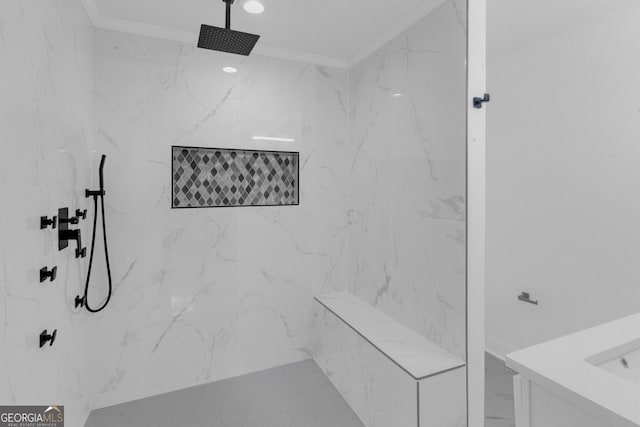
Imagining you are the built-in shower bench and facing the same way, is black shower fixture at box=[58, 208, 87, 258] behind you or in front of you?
in front

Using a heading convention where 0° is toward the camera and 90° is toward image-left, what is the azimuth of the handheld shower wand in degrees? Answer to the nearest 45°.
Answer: approximately 270°

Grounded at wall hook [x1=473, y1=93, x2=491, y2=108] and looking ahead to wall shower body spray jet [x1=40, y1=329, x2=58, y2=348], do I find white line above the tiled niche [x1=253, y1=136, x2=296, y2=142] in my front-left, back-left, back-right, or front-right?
front-right

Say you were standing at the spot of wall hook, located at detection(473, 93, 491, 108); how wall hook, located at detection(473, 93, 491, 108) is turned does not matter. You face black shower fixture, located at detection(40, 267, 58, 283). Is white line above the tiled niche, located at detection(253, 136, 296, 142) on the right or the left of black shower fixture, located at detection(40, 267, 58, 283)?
right

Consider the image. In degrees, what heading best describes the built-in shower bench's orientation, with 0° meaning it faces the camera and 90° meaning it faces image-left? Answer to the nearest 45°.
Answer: approximately 45°

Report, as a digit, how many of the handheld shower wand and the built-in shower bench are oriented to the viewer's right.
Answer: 1

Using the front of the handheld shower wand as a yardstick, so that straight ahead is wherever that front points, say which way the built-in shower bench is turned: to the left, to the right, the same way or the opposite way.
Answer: the opposite way

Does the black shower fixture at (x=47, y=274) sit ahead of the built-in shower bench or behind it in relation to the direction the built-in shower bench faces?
ahead

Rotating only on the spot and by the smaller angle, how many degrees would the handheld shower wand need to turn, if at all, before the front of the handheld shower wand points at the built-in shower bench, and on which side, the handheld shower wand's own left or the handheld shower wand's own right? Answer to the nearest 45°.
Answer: approximately 45° to the handheld shower wand's own right

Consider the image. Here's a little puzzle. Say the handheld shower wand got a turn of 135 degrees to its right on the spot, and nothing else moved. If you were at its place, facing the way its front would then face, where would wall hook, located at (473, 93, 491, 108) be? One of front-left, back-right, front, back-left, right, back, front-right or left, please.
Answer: left

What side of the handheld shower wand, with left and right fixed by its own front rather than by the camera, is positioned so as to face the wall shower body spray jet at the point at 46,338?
right
